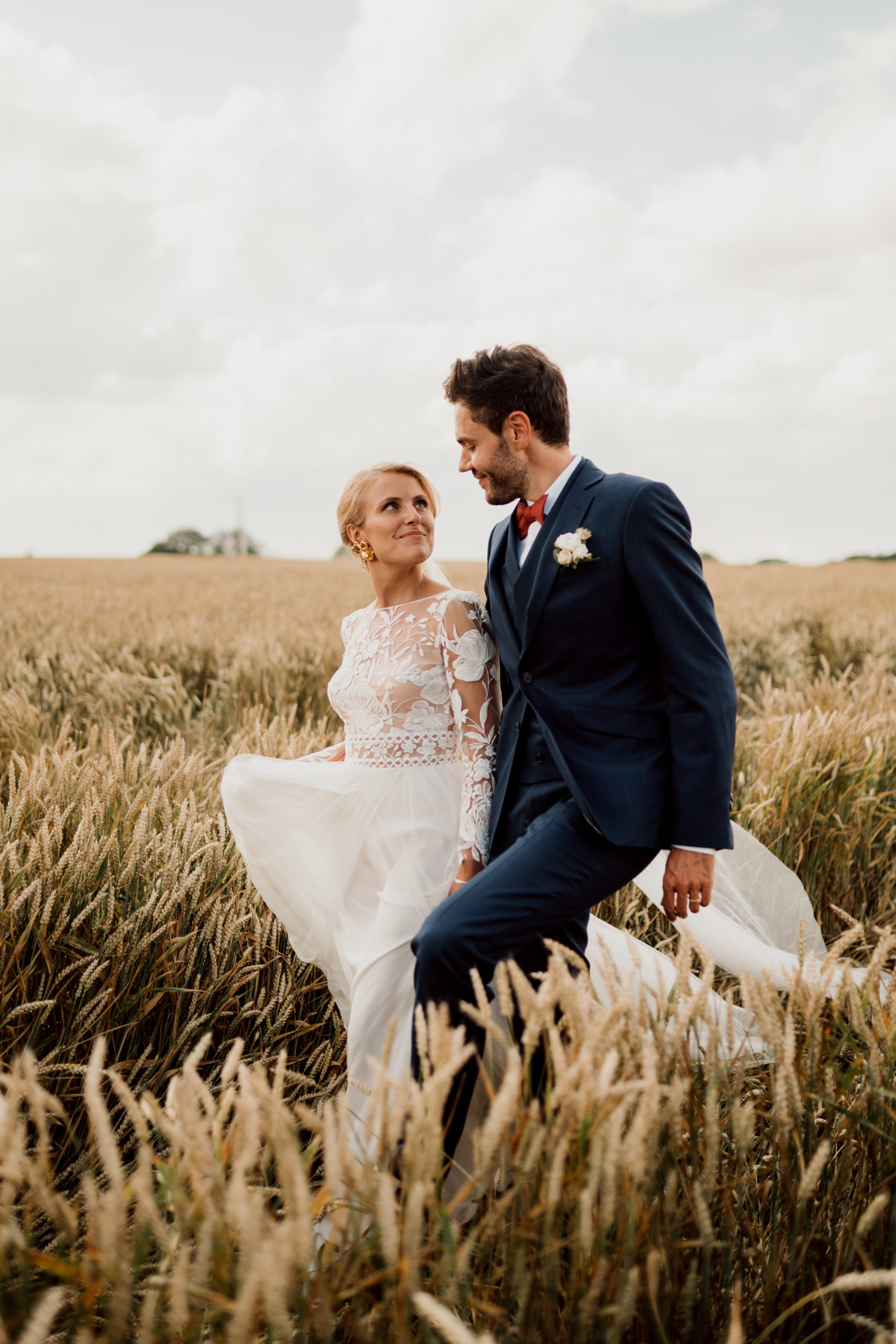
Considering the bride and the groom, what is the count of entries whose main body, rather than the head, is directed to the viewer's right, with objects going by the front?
0

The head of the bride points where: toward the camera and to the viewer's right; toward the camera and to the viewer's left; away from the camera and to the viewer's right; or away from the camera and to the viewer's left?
toward the camera and to the viewer's right

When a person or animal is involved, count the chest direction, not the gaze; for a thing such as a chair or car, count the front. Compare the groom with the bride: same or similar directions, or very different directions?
same or similar directions

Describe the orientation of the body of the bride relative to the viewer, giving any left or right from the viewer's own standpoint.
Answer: facing the viewer and to the left of the viewer

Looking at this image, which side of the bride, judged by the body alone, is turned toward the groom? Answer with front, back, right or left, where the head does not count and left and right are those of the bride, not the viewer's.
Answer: left

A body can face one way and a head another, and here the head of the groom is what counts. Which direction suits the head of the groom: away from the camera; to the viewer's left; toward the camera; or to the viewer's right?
to the viewer's left
